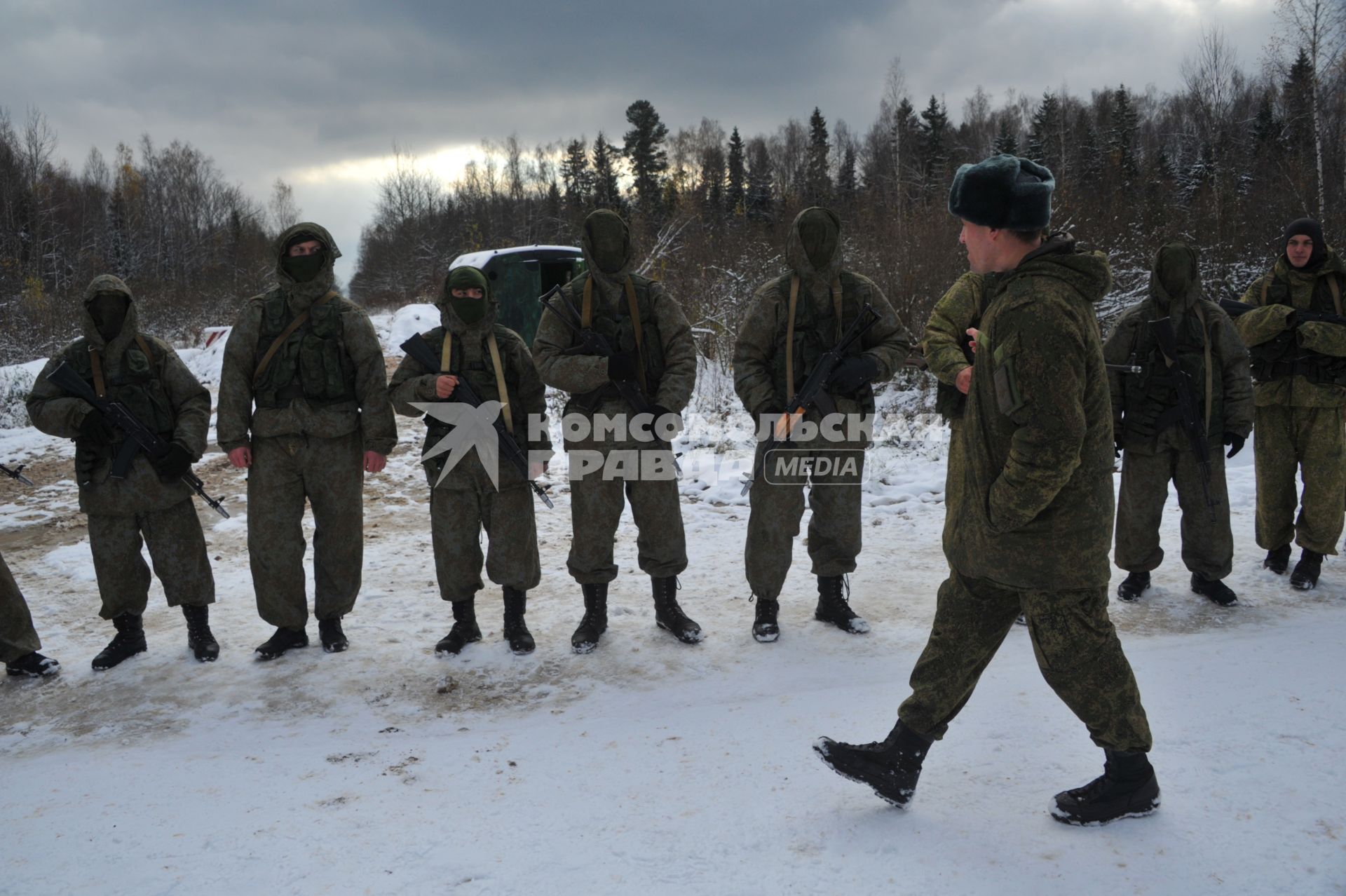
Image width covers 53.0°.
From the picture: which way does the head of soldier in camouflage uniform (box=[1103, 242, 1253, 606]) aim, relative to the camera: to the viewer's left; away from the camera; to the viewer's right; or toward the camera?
toward the camera

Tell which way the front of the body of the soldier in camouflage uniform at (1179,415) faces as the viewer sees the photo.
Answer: toward the camera

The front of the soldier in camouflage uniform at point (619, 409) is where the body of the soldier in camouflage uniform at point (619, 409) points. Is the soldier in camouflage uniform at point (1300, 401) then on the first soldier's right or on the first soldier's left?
on the first soldier's left

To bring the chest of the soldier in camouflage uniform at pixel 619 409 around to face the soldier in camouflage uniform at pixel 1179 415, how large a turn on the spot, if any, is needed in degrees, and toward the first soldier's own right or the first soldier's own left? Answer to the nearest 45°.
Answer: approximately 90° to the first soldier's own left

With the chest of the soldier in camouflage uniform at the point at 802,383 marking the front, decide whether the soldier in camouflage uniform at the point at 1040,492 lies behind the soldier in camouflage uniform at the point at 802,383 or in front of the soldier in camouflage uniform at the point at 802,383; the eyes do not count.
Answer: in front

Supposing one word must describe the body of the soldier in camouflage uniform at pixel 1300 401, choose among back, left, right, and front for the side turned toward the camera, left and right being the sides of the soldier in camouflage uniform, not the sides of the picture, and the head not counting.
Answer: front

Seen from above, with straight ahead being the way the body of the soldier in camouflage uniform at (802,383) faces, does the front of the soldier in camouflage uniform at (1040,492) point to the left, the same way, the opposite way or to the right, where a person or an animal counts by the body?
to the right

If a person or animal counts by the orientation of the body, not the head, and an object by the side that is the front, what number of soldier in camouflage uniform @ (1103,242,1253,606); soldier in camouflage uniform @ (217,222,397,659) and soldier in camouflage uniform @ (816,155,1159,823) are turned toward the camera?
2

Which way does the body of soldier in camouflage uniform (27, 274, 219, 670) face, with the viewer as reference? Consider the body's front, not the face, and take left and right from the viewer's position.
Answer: facing the viewer

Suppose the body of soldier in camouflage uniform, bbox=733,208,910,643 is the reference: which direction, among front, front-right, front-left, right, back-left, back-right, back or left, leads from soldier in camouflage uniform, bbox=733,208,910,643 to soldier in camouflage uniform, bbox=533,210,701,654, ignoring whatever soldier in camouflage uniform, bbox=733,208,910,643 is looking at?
right

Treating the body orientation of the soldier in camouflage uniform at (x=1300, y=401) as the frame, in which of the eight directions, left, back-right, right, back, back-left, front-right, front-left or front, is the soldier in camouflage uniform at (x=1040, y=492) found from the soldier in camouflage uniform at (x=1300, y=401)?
front

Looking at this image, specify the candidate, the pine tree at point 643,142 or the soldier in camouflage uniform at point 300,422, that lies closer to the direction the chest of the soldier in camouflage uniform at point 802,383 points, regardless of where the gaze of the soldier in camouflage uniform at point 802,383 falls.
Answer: the soldier in camouflage uniform

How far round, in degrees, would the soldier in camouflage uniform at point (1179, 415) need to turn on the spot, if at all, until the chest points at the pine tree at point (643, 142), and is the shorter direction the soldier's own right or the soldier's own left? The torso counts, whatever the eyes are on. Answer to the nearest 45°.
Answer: approximately 135° to the soldier's own right
